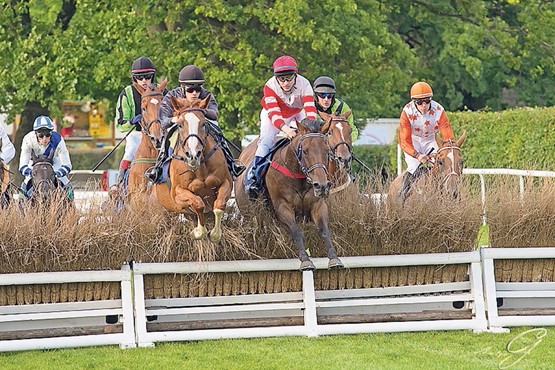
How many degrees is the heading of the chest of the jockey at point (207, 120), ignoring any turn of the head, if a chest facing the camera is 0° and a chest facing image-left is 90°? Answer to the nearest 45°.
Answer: approximately 0°

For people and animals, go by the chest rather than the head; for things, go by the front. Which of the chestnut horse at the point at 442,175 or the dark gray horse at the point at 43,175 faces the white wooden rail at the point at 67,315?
the dark gray horse

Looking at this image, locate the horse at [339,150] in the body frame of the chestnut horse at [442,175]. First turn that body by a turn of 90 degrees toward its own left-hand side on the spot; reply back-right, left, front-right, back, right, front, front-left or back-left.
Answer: back

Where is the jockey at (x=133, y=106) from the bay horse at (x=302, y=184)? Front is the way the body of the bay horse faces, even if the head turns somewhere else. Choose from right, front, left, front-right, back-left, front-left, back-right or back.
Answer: back

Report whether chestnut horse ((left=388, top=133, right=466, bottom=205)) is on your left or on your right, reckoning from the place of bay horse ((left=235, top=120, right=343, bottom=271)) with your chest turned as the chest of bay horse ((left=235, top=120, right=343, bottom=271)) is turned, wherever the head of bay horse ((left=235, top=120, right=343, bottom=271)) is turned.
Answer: on your left

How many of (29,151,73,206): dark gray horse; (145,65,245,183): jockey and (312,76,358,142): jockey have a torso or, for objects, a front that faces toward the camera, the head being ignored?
3

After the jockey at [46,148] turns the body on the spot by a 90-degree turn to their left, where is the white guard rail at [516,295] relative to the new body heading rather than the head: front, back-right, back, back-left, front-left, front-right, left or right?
front-right

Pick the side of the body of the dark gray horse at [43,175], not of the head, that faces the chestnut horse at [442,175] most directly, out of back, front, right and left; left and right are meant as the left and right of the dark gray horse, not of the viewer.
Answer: left

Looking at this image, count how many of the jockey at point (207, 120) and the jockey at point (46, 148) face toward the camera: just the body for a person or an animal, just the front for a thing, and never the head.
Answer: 2

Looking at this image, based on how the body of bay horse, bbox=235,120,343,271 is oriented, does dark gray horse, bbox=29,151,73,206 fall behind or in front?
behind

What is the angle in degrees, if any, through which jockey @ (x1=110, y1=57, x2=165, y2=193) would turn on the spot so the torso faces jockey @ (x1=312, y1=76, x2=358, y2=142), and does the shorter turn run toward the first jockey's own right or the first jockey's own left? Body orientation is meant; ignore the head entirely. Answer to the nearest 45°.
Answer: approximately 45° to the first jockey's own left

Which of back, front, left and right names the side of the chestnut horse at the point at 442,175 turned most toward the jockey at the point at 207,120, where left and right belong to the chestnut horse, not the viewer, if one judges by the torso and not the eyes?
right
